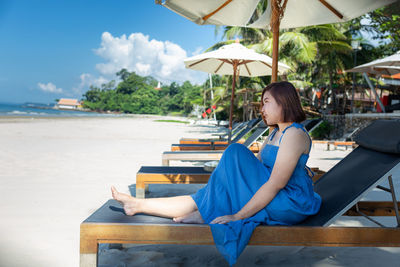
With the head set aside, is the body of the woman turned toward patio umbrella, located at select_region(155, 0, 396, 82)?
no

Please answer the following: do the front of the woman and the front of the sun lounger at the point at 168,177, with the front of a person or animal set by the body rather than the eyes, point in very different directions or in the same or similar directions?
same or similar directions

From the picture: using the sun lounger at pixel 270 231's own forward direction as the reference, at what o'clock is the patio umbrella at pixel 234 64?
The patio umbrella is roughly at 3 o'clock from the sun lounger.

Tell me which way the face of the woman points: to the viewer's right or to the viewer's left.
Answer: to the viewer's left

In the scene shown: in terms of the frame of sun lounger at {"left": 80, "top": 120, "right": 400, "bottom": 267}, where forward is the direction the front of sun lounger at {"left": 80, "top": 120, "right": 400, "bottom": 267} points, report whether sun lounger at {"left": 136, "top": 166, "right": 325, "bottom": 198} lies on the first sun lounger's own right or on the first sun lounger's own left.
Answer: on the first sun lounger's own right

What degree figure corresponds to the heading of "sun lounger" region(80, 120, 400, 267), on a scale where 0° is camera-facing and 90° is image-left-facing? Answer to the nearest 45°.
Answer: approximately 90°

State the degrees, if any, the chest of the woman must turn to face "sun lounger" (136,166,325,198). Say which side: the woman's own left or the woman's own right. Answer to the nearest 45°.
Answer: approximately 45° to the woman's own right

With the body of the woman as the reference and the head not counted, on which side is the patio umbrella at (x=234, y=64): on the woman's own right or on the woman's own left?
on the woman's own right

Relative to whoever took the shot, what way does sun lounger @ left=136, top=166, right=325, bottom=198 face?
facing to the left of the viewer

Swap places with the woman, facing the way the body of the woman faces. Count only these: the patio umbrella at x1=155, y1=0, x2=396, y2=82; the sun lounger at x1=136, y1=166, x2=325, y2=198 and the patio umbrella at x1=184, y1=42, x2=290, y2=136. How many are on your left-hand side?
0

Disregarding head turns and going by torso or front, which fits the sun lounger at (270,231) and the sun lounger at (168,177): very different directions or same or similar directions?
same or similar directions

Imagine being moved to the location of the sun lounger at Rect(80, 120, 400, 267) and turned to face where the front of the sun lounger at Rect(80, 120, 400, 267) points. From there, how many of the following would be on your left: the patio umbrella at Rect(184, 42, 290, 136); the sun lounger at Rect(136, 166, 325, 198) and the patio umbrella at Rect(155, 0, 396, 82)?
0

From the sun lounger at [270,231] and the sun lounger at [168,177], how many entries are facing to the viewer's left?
2

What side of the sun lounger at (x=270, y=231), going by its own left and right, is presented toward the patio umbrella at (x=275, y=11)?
right

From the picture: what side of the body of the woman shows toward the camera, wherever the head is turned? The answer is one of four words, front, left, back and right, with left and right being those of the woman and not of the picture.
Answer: left
